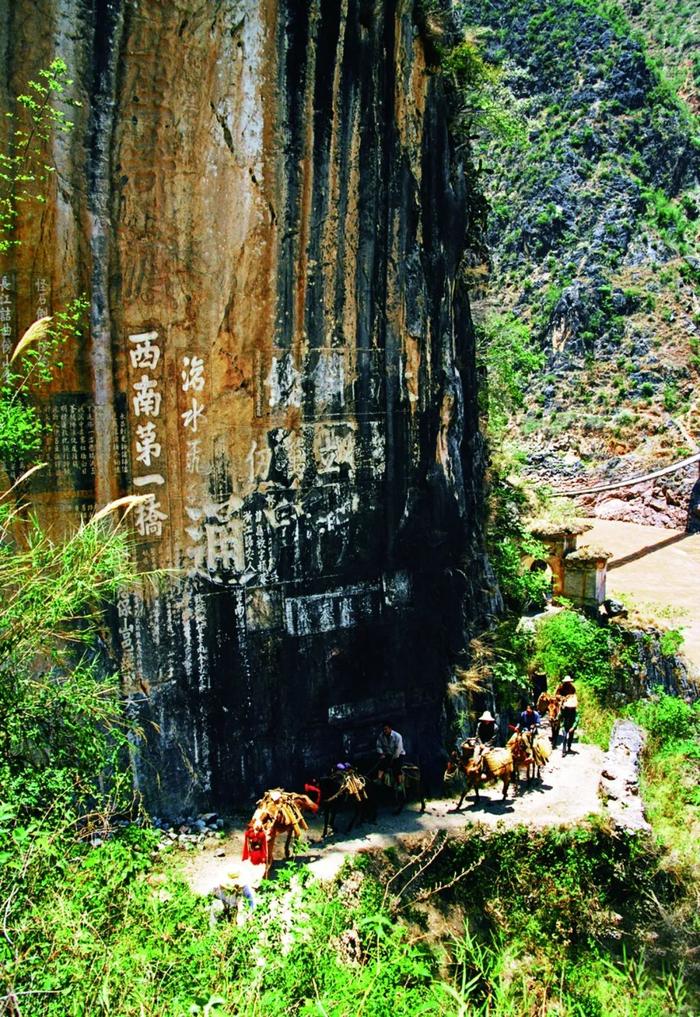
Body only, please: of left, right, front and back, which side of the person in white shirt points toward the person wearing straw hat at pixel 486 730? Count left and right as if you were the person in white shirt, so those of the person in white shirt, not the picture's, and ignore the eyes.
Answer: back

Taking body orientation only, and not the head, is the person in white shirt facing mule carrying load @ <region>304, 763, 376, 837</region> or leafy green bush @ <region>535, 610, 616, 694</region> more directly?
the mule carrying load

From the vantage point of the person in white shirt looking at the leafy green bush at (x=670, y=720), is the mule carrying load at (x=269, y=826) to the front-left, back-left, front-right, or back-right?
back-right

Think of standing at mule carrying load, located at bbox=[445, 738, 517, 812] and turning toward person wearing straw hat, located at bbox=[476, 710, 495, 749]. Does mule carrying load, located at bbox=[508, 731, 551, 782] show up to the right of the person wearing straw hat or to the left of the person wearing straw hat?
right

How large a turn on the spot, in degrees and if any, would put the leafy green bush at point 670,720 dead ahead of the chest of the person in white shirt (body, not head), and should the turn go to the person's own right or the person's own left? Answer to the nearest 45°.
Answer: approximately 180°

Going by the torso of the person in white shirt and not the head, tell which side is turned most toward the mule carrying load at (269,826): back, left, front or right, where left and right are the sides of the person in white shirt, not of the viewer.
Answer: front

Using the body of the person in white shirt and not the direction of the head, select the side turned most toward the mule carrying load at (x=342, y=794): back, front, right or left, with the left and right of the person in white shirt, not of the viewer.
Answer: front

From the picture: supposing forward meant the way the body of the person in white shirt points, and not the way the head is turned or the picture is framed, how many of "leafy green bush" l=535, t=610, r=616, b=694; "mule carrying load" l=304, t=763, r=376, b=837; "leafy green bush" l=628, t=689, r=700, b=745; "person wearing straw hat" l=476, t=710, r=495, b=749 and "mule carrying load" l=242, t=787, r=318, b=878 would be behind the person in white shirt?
3

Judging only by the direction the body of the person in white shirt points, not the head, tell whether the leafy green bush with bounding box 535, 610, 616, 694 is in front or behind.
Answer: behind

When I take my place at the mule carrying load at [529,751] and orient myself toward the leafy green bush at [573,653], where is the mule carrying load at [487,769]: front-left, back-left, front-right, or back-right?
back-left

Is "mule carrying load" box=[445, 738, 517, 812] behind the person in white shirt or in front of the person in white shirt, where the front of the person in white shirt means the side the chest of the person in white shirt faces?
behind

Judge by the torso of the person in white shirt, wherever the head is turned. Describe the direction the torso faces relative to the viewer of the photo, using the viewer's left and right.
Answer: facing the viewer and to the left of the viewer
